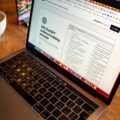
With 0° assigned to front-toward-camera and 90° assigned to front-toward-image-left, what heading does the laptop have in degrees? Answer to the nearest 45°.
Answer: approximately 45°
